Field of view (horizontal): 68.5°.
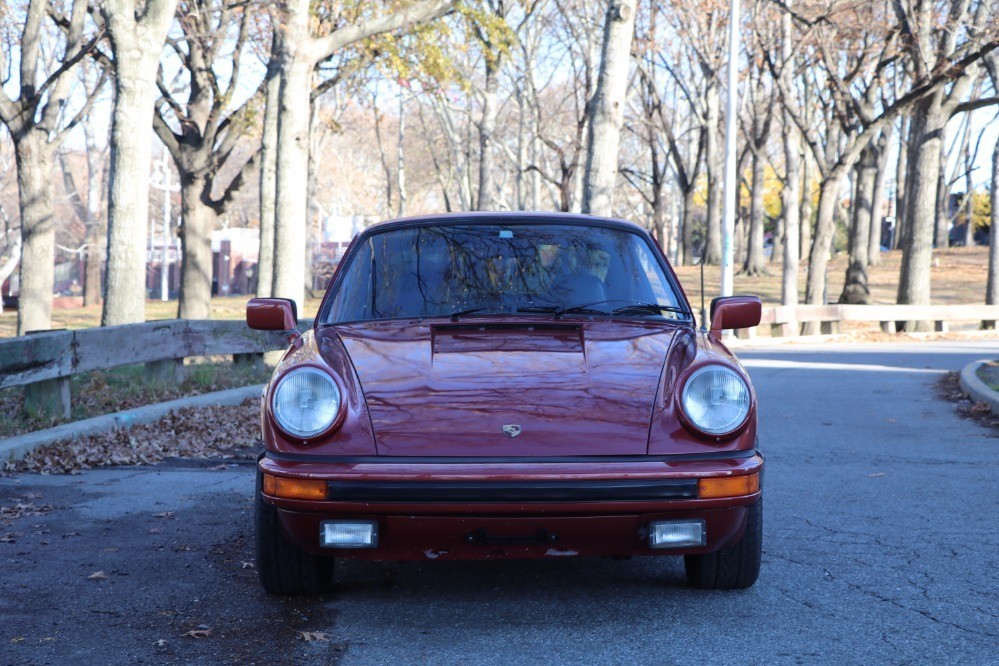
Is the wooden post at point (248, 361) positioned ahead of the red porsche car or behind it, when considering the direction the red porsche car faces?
behind

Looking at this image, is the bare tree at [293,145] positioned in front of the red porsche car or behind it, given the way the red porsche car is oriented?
behind

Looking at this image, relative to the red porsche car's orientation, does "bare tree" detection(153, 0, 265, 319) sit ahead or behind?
behind

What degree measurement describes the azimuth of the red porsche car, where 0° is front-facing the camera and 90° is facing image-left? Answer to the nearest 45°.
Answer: approximately 0°
